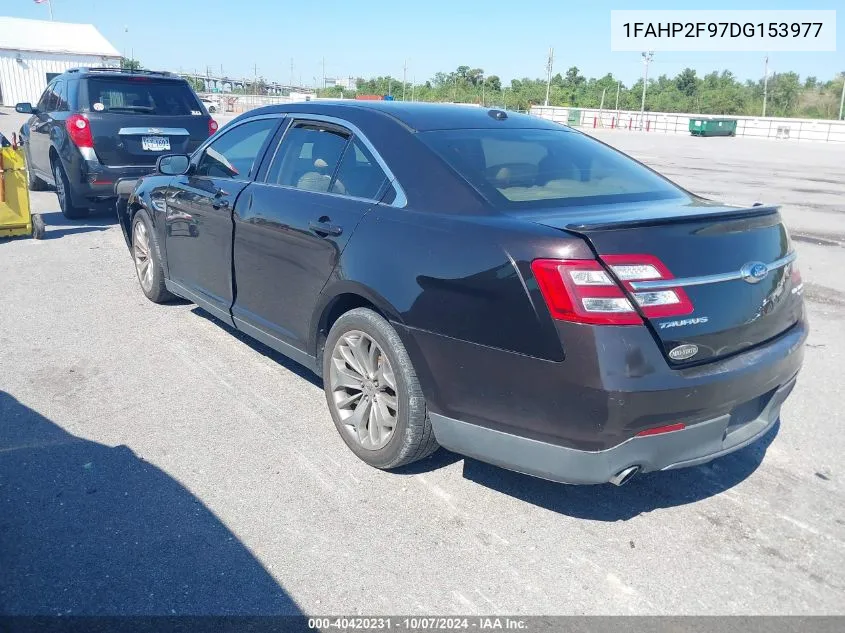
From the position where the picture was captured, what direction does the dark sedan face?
facing away from the viewer and to the left of the viewer

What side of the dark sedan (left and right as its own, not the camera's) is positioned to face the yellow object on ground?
front
